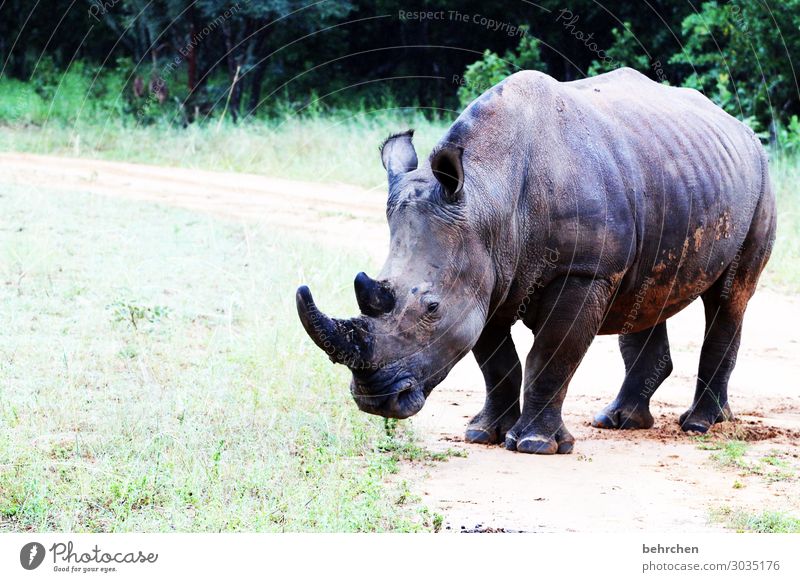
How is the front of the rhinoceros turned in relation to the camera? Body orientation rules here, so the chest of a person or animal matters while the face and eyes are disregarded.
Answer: facing the viewer and to the left of the viewer
